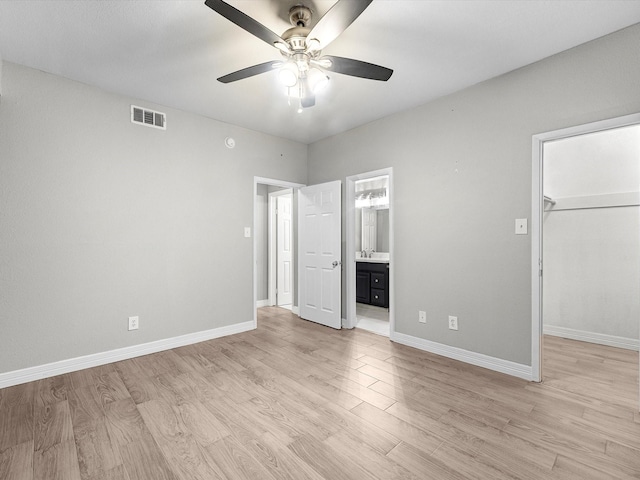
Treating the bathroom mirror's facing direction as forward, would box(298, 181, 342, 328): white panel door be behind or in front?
in front

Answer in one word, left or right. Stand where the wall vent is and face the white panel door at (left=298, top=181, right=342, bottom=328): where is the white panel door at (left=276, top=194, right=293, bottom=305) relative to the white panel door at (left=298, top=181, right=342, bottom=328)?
left

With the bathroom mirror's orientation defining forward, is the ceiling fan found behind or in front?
in front

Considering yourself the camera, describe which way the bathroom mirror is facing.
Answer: facing the viewer and to the left of the viewer

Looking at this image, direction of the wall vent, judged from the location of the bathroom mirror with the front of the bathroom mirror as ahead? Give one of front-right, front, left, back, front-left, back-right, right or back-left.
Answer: front
